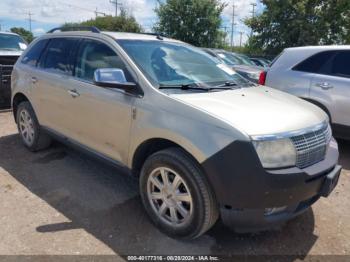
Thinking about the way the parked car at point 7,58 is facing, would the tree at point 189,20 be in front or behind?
behind

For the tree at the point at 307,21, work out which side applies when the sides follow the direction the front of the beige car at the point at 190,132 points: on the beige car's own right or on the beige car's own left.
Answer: on the beige car's own left

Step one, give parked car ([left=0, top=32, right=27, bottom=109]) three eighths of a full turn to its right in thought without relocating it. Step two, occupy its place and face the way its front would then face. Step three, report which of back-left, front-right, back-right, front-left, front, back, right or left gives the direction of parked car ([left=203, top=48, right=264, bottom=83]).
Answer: back-right

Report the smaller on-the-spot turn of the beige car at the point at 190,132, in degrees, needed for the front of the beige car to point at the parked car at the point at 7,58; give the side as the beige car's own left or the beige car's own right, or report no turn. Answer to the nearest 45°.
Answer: approximately 180°

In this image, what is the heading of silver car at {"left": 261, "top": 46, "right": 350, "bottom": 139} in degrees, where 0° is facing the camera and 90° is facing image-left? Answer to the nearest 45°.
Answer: approximately 270°

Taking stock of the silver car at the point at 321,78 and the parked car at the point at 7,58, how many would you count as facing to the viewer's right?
1

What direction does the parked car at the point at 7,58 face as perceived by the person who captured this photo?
facing the viewer

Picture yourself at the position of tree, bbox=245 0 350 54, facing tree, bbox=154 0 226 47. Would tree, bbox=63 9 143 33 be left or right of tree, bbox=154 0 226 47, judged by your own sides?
right

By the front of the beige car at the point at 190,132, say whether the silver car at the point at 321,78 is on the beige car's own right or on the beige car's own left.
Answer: on the beige car's own left

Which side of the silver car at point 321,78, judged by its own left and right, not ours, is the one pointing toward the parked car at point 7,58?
back

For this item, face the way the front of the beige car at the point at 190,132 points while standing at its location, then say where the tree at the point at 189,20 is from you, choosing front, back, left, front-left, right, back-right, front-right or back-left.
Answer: back-left

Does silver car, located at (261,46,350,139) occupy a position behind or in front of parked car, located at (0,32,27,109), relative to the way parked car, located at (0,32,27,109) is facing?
in front

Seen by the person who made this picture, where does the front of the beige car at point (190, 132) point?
facing the viewer and to the right of the viewer

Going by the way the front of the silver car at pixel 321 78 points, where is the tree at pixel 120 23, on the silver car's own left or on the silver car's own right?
on the silver car's own left
